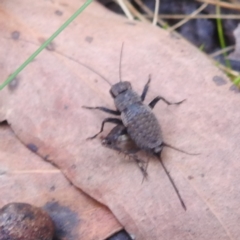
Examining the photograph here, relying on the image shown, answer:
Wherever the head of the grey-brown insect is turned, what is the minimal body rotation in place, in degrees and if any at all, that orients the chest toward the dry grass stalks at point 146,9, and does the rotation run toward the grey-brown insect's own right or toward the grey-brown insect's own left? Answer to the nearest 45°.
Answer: approximately 45° to the grey-brown insect's own right

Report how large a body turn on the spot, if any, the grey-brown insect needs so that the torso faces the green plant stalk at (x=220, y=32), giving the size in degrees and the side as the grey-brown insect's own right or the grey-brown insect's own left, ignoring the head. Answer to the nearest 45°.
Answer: approximately 90° to the grey-brown insect's own right

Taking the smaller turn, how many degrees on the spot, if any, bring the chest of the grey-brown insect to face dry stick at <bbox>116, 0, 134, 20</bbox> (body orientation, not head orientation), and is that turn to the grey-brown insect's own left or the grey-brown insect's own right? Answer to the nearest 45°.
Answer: approximately 45° to the grey-brown insect's own right

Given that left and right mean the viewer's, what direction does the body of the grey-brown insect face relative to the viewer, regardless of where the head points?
facing away from the viewer and to the left of the viewer

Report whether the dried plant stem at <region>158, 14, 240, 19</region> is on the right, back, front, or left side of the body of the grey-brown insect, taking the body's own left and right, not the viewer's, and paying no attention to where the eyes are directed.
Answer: right

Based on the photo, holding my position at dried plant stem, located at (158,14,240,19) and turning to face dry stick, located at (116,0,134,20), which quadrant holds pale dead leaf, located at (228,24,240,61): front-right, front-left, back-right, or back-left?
back-left

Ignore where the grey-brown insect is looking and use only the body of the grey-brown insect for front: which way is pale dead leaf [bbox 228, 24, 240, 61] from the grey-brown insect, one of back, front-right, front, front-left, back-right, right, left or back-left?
right

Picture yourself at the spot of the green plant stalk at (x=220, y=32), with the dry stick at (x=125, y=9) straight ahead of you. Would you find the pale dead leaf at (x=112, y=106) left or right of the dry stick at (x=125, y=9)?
left

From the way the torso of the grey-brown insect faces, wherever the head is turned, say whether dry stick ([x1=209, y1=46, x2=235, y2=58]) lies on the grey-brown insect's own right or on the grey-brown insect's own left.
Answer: on the grey-brown insect's own right

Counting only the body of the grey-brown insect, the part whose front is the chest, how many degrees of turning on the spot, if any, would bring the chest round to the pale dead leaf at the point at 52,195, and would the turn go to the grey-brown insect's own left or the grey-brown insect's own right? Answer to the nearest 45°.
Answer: approximately 90° to the grey-brown insect's own left
